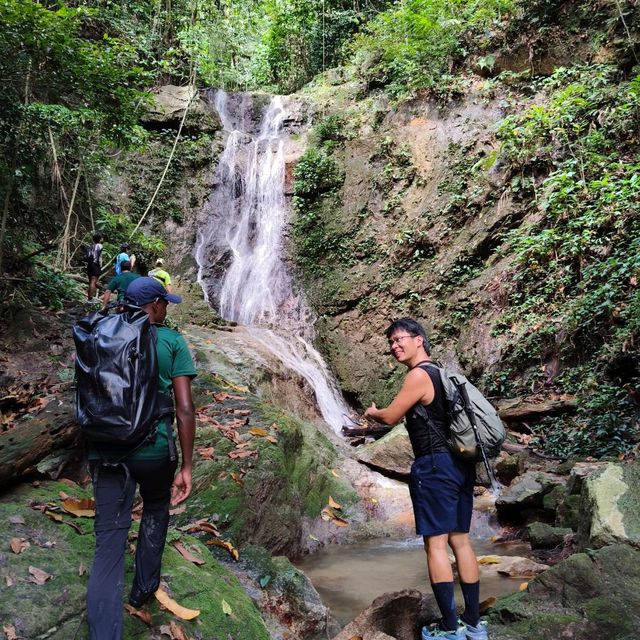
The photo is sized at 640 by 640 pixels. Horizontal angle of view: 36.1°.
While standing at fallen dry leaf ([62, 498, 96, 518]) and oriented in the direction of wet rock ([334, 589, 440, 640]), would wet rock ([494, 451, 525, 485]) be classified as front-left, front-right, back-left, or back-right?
front-left

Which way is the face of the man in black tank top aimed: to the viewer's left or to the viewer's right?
to the viewer's left

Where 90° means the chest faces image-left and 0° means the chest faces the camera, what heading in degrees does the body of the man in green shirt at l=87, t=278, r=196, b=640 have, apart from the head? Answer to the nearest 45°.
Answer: approximately 225°

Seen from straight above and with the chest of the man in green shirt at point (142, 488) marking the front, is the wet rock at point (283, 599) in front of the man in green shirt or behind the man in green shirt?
in front

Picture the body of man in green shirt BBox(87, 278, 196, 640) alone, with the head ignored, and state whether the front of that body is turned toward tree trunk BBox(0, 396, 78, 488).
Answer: no

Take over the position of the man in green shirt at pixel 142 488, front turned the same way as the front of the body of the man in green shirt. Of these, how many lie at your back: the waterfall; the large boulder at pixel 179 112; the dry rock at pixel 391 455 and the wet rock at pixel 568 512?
0

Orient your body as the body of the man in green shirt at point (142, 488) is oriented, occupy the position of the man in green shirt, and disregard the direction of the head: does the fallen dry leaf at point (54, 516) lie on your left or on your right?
on your left
